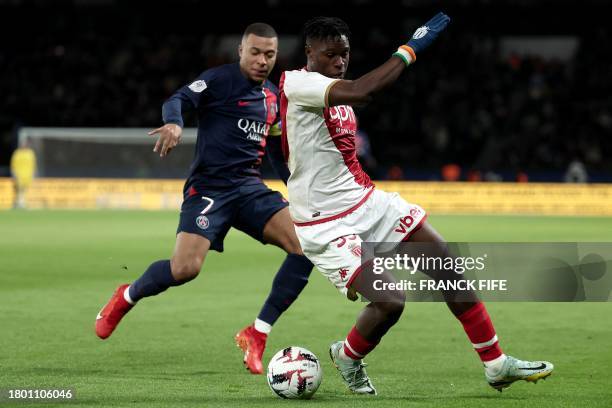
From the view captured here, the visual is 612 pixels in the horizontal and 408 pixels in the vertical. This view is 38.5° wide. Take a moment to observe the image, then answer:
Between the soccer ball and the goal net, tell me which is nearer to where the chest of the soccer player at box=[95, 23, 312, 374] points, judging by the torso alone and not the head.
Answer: the soccer ball

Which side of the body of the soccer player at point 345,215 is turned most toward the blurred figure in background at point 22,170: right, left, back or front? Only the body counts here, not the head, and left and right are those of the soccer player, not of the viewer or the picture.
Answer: back

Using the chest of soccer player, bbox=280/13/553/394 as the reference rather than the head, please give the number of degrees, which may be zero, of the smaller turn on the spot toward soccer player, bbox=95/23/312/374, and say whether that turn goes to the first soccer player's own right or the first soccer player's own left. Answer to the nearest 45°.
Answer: approximately 180°

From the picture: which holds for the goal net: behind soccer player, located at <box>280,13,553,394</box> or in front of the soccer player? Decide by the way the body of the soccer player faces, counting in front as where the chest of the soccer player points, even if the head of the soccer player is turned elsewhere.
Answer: behind

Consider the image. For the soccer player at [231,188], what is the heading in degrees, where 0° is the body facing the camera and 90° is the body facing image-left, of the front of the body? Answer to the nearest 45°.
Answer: approximately 315°

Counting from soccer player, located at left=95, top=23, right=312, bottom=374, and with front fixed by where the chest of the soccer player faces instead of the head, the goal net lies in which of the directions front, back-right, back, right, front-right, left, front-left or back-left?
back-left

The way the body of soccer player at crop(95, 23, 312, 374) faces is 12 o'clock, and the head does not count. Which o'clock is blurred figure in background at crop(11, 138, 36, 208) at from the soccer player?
The blurred figure in background is roughly at 7 o'clock from the soccer player.
